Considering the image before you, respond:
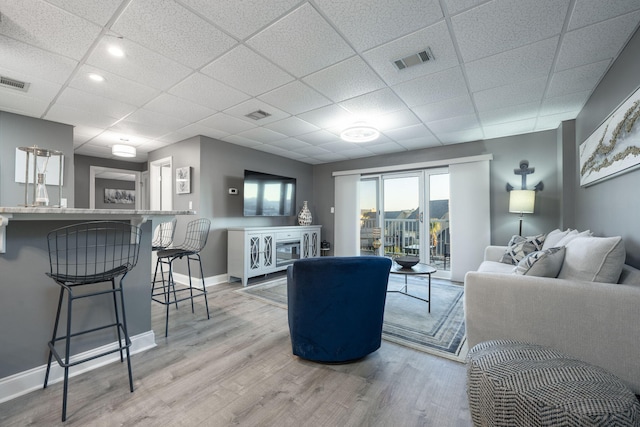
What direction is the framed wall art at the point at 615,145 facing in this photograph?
to the viewer's left

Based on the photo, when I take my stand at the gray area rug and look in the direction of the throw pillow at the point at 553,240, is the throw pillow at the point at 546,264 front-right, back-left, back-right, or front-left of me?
front-right

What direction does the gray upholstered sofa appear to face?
to the viewer's left

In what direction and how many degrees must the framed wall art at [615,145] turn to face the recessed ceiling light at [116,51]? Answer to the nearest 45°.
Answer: approximately 45° to its left

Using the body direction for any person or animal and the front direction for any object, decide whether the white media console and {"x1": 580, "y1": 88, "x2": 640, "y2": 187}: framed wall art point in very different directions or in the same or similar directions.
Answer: very different directions

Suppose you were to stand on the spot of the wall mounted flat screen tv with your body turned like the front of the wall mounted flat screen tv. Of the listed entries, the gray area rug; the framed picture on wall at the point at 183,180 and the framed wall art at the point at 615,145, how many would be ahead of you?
2

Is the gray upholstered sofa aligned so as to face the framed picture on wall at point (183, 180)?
yes

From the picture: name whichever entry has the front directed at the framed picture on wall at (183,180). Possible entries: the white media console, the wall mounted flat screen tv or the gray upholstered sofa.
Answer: the gray upholstered sofa

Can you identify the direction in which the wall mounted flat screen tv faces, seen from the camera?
facing the viewer and to the right of the viewer

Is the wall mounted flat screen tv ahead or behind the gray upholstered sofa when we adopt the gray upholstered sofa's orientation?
ahead

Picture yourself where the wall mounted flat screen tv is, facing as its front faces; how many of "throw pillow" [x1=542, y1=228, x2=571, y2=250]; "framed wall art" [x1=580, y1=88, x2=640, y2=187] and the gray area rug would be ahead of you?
3

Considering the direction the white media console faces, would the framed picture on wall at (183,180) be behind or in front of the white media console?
behind

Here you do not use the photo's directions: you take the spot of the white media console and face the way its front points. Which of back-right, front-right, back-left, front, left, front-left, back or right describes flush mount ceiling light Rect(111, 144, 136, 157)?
back-right
